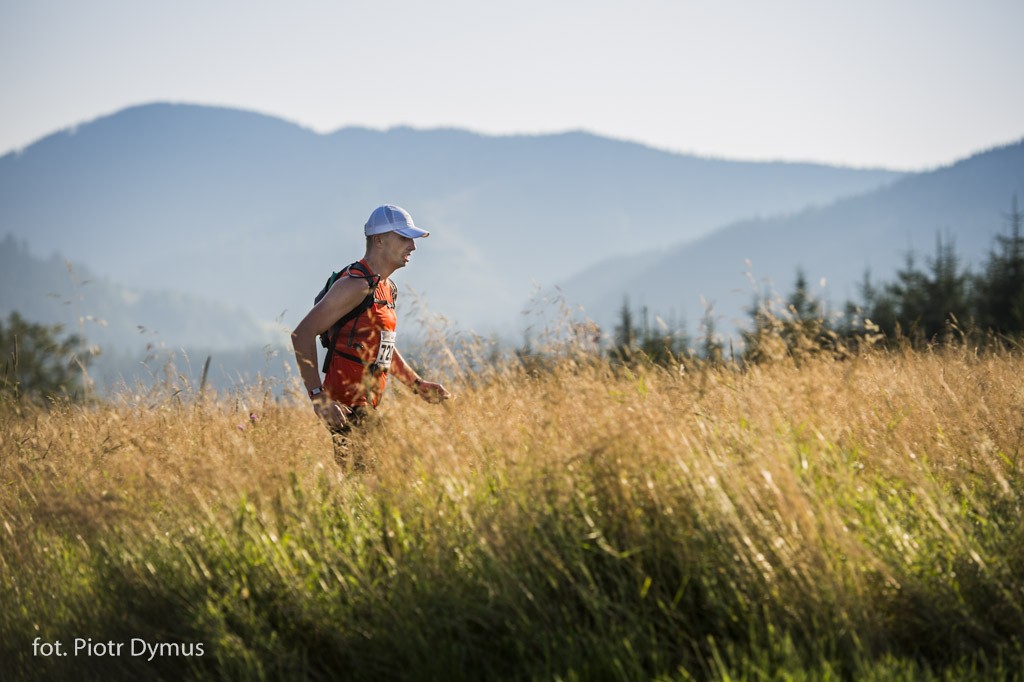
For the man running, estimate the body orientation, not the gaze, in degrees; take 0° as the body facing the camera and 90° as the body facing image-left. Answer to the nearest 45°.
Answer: approximately 270°

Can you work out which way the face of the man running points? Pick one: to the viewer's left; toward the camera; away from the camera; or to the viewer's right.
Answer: to the viewer's right
